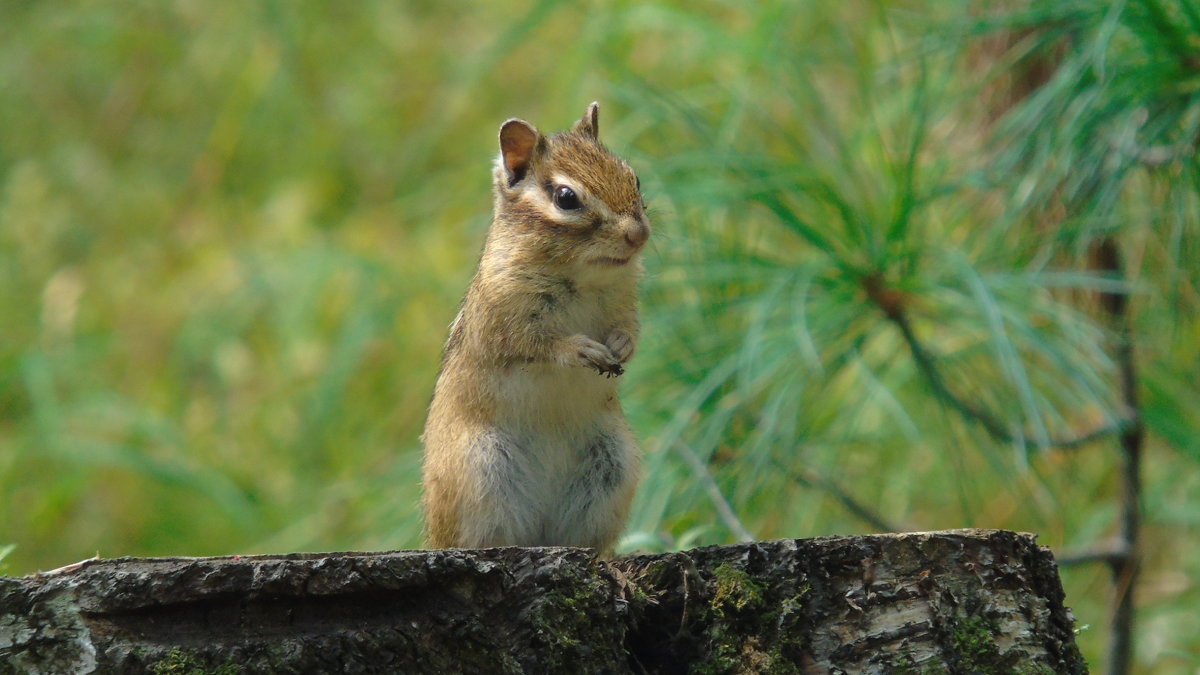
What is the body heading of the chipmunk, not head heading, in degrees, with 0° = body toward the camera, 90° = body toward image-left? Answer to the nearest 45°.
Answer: approximately 315°
